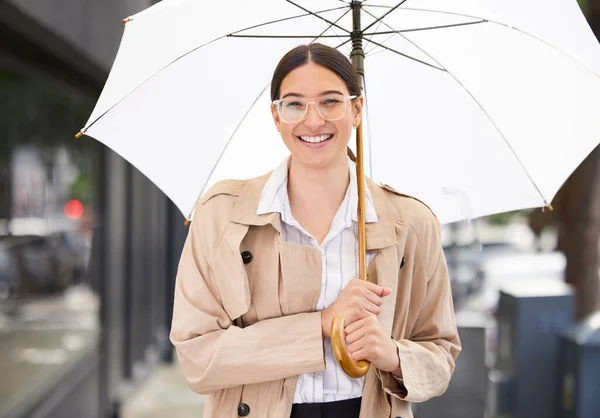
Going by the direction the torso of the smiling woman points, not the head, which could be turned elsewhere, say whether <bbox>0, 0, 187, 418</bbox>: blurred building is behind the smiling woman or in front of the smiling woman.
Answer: behind

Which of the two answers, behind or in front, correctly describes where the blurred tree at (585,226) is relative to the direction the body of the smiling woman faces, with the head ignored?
behind

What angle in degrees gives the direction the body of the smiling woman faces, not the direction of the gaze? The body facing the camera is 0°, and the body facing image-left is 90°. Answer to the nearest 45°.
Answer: approximately 0°
